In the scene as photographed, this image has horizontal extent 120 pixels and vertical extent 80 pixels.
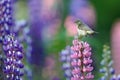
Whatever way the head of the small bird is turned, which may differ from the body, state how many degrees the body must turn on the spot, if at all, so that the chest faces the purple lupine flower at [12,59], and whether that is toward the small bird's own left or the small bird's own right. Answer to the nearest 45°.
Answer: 0° — it already faces it

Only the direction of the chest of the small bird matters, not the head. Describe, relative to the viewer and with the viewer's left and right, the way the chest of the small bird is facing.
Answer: facing to the left of the viewer

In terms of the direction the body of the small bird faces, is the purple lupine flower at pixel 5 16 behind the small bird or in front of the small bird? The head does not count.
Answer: in front
